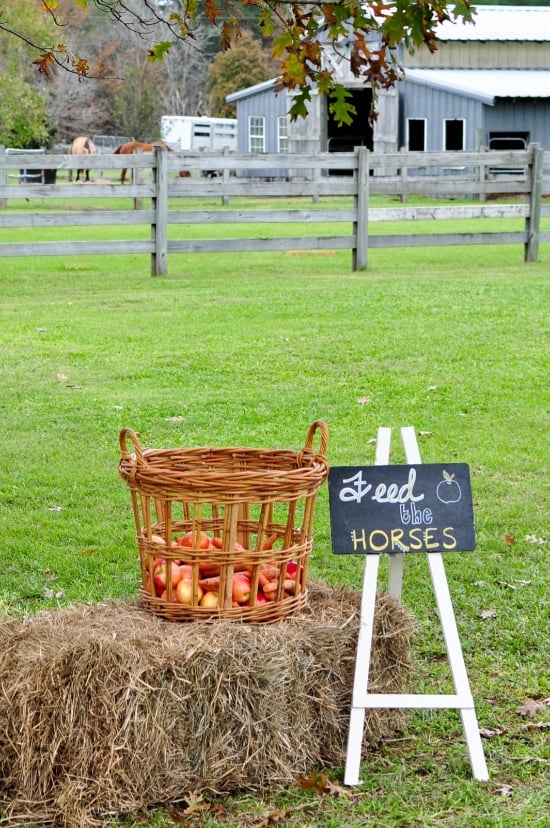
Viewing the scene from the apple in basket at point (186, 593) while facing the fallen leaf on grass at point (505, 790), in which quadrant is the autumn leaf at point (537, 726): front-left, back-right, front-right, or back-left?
front-left

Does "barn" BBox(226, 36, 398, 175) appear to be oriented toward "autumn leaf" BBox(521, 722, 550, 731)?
yes

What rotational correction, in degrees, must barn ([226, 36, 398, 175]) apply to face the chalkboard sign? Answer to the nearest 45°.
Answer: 0° — it already faces it

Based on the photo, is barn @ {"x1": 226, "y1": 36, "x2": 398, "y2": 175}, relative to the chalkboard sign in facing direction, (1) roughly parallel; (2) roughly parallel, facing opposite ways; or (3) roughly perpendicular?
roughly parallel

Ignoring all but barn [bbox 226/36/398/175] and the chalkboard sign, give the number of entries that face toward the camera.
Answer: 2

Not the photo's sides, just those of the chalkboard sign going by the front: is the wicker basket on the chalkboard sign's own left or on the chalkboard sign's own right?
on the chalkboard sign's own right

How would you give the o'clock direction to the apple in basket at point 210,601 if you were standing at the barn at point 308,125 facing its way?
The apple in basket is roughly at 12 o'clock from the barn.

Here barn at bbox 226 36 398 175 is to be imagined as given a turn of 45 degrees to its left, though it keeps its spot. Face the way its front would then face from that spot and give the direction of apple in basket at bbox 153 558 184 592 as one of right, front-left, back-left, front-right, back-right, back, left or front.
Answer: front-right

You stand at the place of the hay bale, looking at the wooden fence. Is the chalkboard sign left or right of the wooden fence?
right

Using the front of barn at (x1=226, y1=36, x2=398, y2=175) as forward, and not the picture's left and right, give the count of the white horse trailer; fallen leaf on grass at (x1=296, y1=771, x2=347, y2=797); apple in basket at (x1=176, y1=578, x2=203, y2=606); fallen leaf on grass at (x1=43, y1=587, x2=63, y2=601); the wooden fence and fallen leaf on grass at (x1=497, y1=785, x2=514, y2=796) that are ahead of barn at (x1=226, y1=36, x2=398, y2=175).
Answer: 5

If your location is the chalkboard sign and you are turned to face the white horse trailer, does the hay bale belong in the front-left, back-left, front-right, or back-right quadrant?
back-left

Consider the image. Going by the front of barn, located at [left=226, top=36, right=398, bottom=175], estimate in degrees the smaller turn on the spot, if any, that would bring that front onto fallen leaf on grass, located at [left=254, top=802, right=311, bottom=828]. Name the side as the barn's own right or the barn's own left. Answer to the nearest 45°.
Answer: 0° — it already faces it

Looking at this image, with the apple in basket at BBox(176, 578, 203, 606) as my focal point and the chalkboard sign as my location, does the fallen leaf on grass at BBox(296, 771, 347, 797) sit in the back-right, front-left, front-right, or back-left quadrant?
front-left

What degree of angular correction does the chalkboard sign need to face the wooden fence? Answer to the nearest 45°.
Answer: approximately 180°

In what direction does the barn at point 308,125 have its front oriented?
toward the camera

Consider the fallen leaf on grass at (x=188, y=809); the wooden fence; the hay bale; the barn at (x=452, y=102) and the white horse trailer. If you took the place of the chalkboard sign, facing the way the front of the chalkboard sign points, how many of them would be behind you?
3
